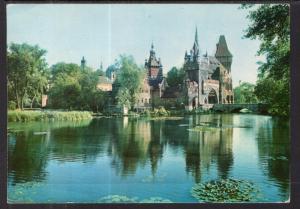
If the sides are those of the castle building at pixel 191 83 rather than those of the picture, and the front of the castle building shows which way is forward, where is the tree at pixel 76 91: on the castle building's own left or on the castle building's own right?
on the castle building's own right

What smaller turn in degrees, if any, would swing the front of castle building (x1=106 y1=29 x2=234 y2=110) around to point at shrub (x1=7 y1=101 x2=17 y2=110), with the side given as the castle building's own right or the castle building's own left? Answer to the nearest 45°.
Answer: approximately 135° to the castle building's own right

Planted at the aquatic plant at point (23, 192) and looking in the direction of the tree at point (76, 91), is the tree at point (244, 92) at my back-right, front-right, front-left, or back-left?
front-right

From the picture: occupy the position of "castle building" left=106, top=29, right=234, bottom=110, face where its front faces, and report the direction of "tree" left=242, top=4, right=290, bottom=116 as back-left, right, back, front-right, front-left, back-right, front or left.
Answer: front-left

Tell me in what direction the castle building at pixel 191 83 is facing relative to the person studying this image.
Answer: facing the viewer and to the right of the viewer
